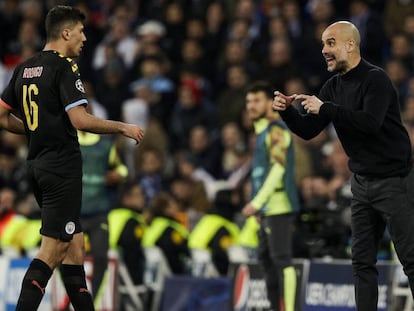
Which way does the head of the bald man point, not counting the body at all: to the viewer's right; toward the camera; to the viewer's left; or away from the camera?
to the viewer's left

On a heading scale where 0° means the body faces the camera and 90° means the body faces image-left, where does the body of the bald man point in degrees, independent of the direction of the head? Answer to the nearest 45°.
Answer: approximately 45°

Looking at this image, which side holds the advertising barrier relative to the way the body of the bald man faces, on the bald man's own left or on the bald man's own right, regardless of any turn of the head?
on the bald man's own right
